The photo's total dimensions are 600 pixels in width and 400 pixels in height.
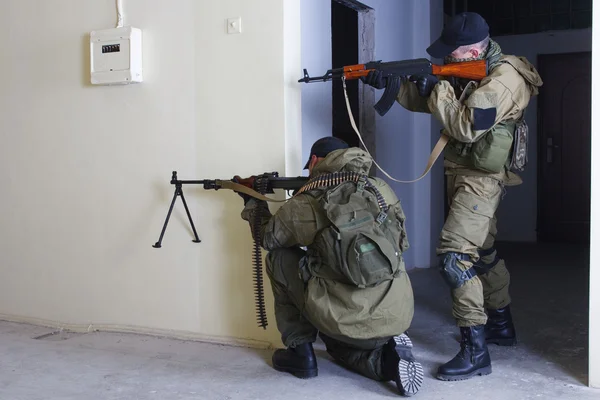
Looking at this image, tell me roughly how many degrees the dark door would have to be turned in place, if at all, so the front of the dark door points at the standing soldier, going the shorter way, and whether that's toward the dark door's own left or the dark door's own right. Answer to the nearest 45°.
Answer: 0° — it already faces them

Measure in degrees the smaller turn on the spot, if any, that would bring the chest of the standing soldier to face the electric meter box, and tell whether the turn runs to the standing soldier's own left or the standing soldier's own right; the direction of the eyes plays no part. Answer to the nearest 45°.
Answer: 0° — they already face it

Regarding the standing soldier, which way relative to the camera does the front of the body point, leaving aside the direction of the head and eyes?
to the viewer's left

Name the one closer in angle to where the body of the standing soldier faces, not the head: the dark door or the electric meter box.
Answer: the electric meter box

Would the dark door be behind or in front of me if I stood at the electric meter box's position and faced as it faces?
behind

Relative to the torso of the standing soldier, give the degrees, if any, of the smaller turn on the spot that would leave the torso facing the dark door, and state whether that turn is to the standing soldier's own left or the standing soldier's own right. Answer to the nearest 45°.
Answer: approximately 90° to the standing soldier's own right

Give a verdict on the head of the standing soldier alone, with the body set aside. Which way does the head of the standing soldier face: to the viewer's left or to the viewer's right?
to the viewer's left

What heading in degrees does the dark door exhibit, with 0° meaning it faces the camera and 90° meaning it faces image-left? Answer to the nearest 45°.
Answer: approximately 0°

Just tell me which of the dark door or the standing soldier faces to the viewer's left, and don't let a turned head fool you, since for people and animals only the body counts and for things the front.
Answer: the standing soldier

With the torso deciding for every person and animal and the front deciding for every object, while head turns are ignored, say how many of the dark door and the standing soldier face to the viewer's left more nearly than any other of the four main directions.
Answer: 1

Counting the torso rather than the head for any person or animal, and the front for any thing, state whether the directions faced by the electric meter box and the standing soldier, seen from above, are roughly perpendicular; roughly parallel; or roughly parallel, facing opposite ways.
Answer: roughly perpendicular
